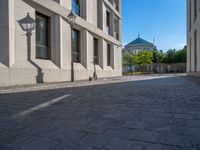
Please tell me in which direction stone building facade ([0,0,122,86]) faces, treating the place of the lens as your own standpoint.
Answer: facing the viewer and to the right of the viewer
